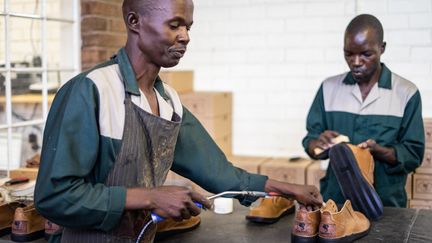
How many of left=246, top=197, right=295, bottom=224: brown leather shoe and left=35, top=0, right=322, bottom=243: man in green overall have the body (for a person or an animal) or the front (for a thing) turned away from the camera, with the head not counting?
0

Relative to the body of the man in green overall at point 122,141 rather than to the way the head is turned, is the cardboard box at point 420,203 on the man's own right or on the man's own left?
on the man's own left

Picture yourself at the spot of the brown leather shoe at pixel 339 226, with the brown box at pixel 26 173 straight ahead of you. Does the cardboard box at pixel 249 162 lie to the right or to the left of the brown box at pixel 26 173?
right

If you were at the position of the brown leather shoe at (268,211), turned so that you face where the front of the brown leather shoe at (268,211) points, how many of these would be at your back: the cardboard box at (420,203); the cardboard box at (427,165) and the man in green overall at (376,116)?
3

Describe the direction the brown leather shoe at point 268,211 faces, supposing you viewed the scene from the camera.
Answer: facing the viewer and to the left of the viewer

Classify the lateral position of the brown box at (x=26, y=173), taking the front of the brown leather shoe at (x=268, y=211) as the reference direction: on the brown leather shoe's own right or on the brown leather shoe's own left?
on the brown leather shoe's own right

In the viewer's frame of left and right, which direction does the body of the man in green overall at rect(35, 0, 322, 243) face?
facing the viewer and to the right of the viewer

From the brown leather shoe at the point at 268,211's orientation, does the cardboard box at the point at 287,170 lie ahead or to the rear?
to the rear
